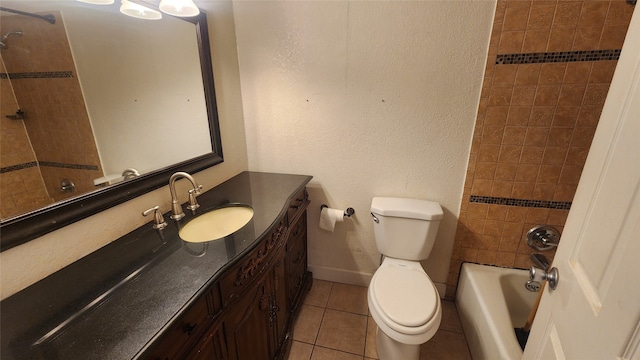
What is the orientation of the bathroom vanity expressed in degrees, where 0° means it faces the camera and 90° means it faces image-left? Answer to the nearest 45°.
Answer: approximately 315°

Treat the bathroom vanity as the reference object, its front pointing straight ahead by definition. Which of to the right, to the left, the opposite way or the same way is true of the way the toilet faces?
to the right

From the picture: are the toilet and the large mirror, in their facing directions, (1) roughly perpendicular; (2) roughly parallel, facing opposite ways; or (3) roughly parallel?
roughly perpendicular

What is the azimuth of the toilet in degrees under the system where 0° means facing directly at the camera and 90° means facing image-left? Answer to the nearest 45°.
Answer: approximately 0°
